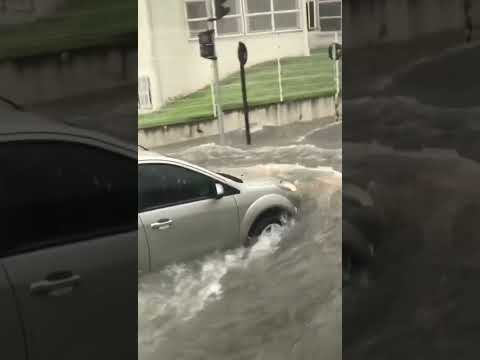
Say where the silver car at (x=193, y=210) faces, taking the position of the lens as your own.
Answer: facing away from the viewer and to the right of the viewer

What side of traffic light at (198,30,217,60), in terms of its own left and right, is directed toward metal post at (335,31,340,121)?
back

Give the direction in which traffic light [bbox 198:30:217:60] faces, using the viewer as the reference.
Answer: facing to the left of the viewer
